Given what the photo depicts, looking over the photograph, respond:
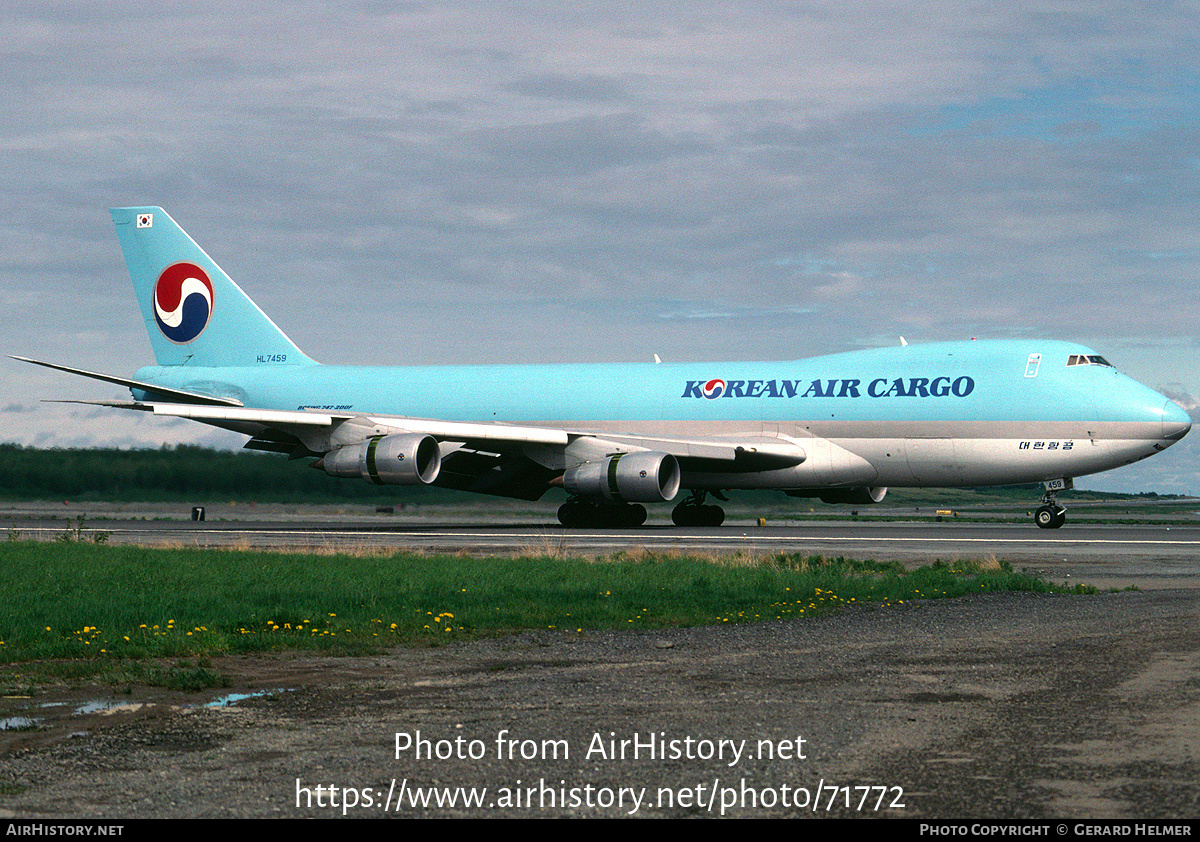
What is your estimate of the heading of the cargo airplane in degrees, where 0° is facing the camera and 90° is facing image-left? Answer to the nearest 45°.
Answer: approximately 315°
